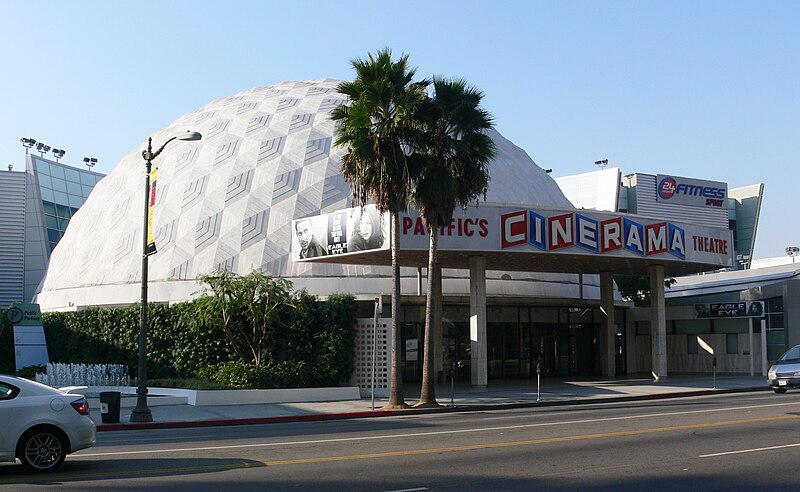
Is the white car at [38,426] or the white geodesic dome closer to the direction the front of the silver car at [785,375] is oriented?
the white car

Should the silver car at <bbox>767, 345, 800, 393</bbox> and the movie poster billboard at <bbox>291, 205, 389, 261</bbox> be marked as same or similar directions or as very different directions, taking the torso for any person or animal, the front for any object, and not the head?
same or similar directions

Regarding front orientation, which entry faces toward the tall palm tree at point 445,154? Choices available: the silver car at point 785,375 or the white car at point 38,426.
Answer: the silver car at point 785,375

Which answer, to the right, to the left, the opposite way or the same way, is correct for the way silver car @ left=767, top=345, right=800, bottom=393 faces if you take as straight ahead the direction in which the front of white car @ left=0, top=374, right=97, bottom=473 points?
the same way

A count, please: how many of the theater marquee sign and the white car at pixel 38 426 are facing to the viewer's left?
1

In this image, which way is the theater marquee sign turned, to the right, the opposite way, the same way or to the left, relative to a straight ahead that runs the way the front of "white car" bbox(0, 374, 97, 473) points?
to the left

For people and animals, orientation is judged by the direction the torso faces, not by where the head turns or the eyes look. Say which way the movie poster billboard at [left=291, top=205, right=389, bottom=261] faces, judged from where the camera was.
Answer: facing the viewer and to the left of the viewer

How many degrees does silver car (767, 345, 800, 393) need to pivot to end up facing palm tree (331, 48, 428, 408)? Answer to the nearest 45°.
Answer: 0° — it already faces it

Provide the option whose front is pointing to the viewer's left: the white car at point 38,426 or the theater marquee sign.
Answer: the white car

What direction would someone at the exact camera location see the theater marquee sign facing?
facing the viewer and to the right of the viewer

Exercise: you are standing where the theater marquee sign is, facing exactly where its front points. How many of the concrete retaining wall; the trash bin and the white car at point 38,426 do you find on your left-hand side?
0

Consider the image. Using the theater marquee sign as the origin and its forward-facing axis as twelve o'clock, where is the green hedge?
The green hedge is roughly at 4 o'clock from the theater marquee sign.

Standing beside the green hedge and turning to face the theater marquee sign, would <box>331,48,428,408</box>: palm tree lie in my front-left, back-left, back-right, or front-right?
front-right

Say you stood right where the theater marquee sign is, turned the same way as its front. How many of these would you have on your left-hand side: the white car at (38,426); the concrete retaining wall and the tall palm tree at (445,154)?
0

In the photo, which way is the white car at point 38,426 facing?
to the viewer's left

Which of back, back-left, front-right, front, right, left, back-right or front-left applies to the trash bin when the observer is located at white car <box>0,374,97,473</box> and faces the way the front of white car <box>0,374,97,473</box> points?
right
